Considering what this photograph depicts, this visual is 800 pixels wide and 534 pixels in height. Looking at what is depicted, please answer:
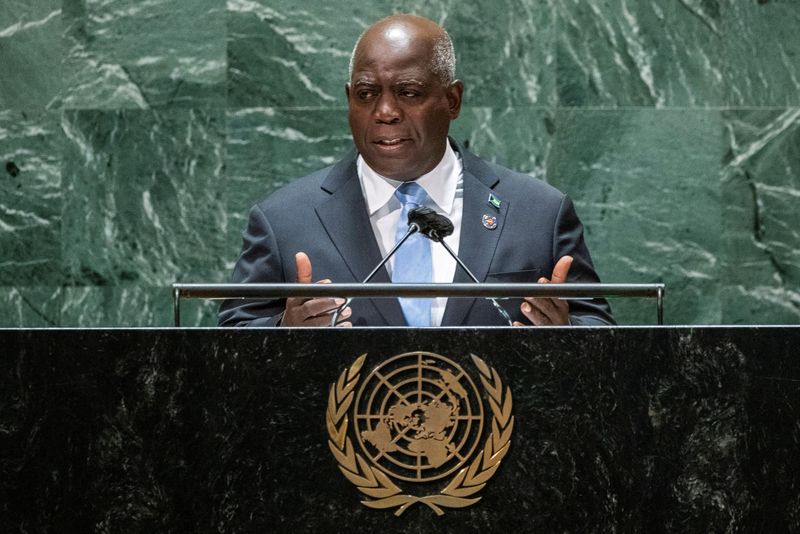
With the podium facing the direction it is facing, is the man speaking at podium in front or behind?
behind

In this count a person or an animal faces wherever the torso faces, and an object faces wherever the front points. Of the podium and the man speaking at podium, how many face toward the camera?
2

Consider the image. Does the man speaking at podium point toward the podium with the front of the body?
yes

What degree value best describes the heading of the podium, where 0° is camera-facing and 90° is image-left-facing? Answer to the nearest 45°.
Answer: approximately 0°

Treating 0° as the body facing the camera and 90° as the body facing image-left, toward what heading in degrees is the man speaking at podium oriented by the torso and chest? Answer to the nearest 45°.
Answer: approximately 0°
